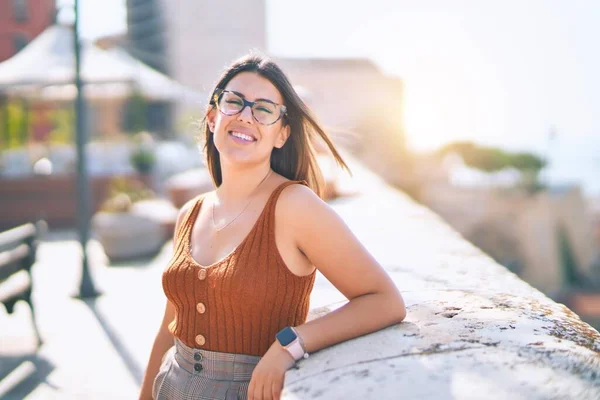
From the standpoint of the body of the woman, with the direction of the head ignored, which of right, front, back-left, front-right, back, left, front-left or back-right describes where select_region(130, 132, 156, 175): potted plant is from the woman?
back-right

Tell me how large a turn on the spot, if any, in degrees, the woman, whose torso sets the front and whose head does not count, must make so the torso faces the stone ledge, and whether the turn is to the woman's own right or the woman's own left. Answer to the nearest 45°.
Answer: approximately 90° to the woman's own left

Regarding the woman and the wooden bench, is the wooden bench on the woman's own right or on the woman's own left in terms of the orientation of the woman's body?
on the woman's own right

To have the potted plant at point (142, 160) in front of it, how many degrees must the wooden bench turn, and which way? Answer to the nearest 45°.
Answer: approximately 45° to its right

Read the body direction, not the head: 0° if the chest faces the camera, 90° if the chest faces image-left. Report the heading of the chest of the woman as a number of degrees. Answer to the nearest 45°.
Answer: approximately 45°

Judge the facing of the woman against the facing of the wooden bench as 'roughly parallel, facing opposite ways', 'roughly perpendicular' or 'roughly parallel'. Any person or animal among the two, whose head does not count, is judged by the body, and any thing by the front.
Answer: roughly perpendicular

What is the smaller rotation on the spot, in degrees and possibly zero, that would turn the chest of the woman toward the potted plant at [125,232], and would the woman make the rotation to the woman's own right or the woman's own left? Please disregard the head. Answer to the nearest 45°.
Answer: approximately 135° to the woman's own right
